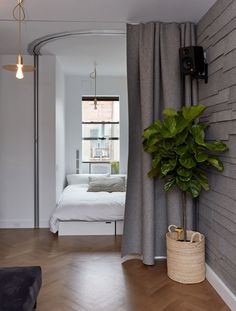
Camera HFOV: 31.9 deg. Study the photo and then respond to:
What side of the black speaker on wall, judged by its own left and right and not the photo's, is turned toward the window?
right

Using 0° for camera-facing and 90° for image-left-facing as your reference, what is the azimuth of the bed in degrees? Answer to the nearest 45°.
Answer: approximately 0°

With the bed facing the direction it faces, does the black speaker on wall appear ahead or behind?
ahead

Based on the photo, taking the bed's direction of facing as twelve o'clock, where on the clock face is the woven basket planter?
The woven basket planter is roughly at 11 o'clock from the bed.

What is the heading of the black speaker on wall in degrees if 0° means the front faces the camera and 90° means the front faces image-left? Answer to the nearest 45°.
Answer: approximately 45°

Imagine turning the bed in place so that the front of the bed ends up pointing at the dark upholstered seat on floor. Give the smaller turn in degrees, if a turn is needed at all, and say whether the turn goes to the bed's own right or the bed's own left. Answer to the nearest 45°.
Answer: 0° — it already faces it

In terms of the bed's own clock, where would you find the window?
The window is roughly at 6 o'clock from the bed.

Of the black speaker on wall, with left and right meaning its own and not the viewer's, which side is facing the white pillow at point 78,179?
right
